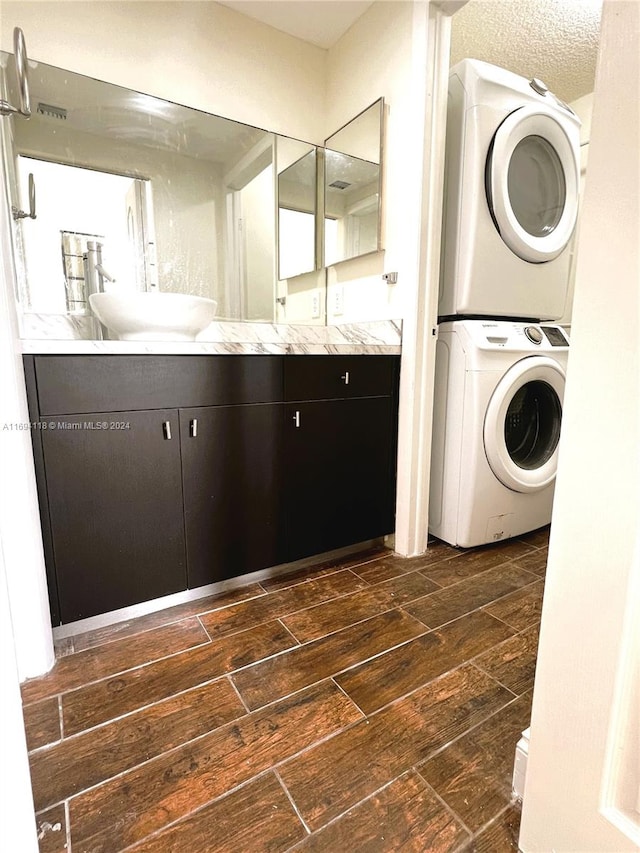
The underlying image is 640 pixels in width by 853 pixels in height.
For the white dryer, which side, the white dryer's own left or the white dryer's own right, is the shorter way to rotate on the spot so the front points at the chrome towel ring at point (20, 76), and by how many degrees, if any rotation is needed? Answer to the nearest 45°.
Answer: approximately 90° to the white dryer's own right

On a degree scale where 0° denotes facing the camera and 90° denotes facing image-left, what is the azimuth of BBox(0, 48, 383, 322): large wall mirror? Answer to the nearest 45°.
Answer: approximately 315°

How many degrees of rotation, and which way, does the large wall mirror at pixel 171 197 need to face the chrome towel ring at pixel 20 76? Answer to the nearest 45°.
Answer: approximately 90° to its right

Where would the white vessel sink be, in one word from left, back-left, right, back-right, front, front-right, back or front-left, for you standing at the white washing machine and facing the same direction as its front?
right

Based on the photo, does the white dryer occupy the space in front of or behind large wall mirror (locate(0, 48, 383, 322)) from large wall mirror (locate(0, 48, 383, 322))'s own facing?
in front
